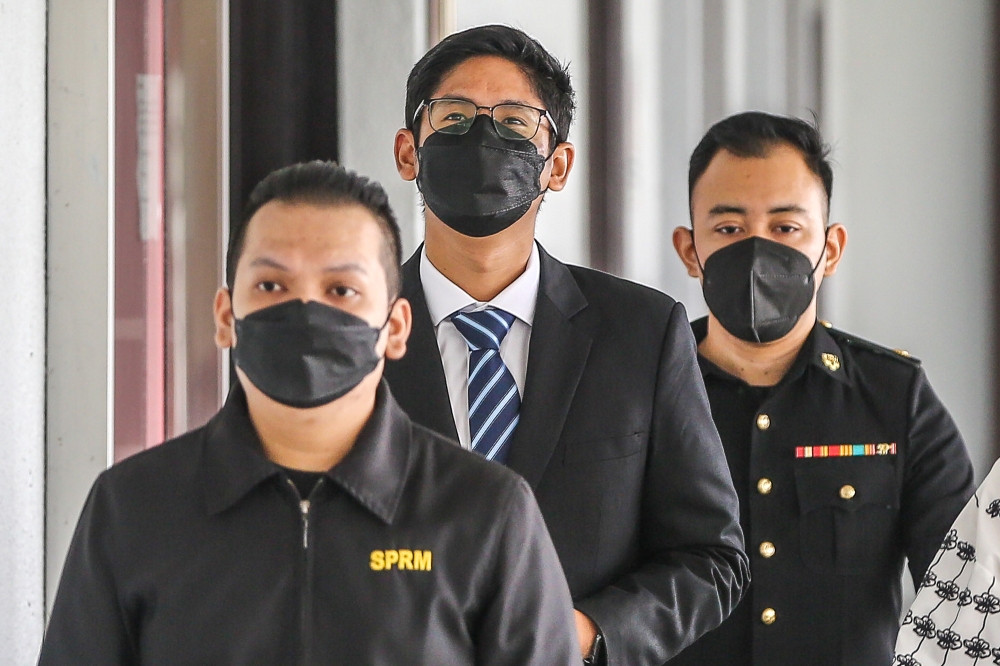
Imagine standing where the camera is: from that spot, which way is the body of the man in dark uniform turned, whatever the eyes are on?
toward the camera

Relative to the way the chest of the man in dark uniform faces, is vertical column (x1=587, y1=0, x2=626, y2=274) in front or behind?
behind

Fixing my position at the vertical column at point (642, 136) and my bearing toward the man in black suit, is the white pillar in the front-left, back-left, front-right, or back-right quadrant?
front-right

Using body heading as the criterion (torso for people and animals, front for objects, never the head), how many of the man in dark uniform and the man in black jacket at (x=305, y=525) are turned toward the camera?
2

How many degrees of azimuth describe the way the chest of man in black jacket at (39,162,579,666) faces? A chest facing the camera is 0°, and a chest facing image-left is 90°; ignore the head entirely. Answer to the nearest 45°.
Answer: approximately 0°

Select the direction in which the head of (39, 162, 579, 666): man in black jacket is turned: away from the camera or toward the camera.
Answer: toward the camera

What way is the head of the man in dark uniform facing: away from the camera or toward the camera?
toward the camera

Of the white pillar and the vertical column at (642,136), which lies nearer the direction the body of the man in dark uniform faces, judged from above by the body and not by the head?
the white pillar

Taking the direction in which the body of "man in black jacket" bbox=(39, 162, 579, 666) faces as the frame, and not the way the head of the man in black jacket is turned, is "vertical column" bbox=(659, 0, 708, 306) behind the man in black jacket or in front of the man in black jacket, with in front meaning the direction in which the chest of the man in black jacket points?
behind
